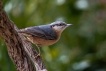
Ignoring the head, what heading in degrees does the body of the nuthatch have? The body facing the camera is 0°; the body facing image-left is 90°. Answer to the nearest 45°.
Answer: approximately 270°
